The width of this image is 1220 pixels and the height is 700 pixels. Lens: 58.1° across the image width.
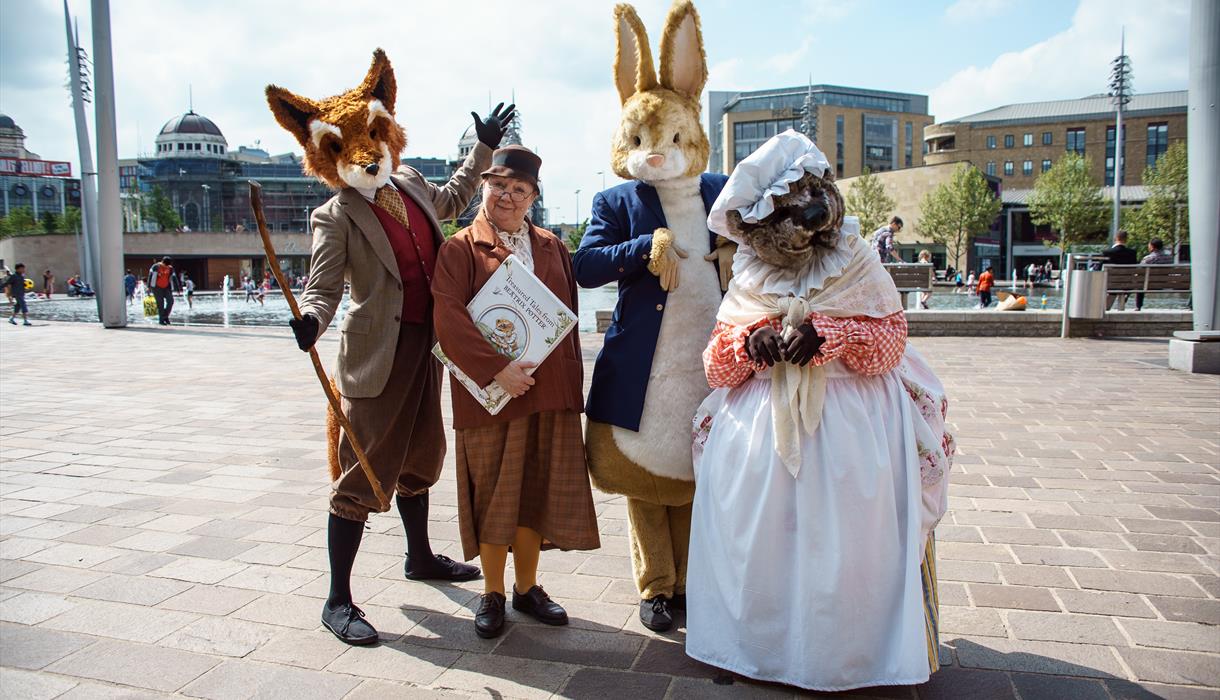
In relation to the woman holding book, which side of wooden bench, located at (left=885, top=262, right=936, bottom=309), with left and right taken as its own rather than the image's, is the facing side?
back

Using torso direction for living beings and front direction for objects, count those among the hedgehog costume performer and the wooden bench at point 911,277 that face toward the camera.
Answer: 1

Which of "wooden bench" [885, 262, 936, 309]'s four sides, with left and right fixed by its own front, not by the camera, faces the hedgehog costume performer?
back

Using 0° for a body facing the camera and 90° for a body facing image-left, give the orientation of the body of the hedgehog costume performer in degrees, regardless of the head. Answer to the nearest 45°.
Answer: approximately 0°

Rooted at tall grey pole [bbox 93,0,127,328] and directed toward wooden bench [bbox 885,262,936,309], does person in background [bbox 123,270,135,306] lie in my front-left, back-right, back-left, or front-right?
back-left

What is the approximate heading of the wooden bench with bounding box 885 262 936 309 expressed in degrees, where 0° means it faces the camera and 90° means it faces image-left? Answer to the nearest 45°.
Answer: approximately 180°

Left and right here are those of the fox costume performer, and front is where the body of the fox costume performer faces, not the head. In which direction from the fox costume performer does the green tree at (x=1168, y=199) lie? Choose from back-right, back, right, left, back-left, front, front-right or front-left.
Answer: left

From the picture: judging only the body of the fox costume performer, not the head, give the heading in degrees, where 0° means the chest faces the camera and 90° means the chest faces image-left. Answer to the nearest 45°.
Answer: approximately 315°
